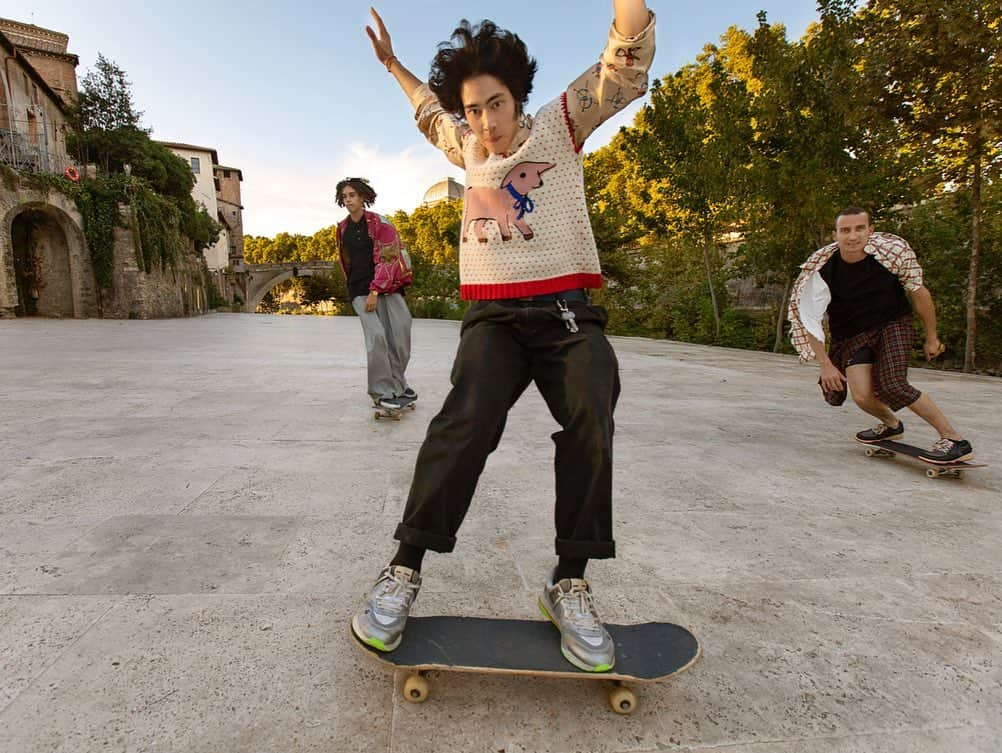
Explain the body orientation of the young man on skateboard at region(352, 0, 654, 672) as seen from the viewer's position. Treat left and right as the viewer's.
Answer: facing the viewer

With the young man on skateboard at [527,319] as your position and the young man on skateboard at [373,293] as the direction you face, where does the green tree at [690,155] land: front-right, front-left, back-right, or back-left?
front-right

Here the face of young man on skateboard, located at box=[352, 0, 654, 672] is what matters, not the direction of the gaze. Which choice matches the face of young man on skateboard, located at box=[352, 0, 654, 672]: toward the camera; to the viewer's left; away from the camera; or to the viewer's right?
toward the camera

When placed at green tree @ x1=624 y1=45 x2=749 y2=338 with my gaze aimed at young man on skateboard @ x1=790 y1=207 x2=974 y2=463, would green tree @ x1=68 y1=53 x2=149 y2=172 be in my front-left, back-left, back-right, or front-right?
back-right

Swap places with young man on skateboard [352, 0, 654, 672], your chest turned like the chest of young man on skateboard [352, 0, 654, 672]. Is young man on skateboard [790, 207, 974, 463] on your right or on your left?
on your left

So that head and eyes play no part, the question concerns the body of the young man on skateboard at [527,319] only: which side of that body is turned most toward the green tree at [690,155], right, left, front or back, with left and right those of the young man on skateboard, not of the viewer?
back

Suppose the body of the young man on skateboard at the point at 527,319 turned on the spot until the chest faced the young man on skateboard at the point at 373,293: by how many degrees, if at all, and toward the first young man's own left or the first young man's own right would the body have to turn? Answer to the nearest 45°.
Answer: approximately 180°

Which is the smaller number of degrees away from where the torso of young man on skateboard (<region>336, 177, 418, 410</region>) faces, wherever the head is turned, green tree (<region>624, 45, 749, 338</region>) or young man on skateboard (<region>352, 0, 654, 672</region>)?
the young man on skateboard

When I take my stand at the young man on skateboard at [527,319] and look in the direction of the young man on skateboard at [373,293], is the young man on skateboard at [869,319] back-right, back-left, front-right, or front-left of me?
front-right

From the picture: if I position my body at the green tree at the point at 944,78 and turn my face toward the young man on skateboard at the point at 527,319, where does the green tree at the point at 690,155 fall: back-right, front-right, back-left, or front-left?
back-right

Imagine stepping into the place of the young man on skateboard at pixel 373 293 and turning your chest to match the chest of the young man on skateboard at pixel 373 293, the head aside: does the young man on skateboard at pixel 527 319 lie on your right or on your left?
on your left

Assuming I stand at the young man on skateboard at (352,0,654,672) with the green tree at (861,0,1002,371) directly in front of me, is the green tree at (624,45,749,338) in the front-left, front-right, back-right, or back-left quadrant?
front-left

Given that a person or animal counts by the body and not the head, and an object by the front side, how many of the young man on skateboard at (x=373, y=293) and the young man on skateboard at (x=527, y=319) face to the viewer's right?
0

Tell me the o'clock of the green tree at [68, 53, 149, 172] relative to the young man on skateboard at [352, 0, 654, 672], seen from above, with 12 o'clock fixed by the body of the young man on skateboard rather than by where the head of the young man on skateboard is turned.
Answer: The green tree is roughly at 5 o'clock from the young man on skateboard.
